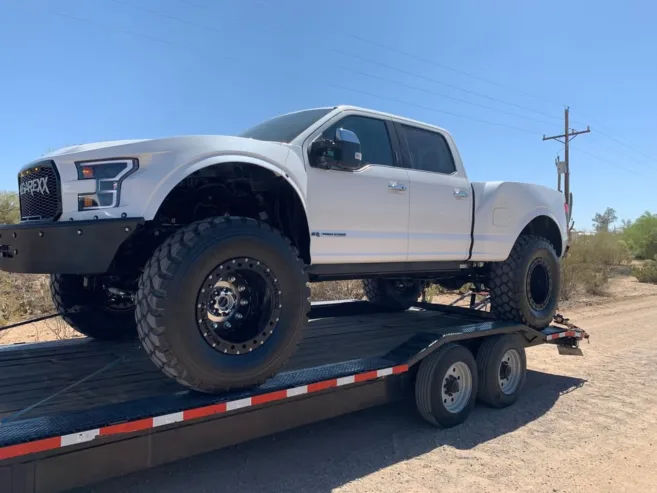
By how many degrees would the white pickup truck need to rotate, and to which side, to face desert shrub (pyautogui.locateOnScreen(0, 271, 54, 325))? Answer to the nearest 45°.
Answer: approximately 90° to its right

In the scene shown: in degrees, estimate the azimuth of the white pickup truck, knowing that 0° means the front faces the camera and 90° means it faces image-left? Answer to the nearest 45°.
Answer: approximately 45°

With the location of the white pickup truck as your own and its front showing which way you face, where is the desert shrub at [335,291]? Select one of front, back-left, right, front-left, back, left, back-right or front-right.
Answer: back-right

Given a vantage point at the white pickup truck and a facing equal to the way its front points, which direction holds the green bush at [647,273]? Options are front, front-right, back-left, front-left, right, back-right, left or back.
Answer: back
